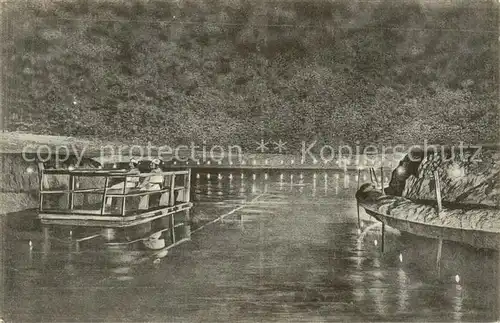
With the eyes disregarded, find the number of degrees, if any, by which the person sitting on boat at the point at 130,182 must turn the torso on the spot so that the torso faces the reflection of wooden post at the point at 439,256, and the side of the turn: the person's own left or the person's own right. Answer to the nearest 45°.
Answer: approximately 135° to the person's own left
